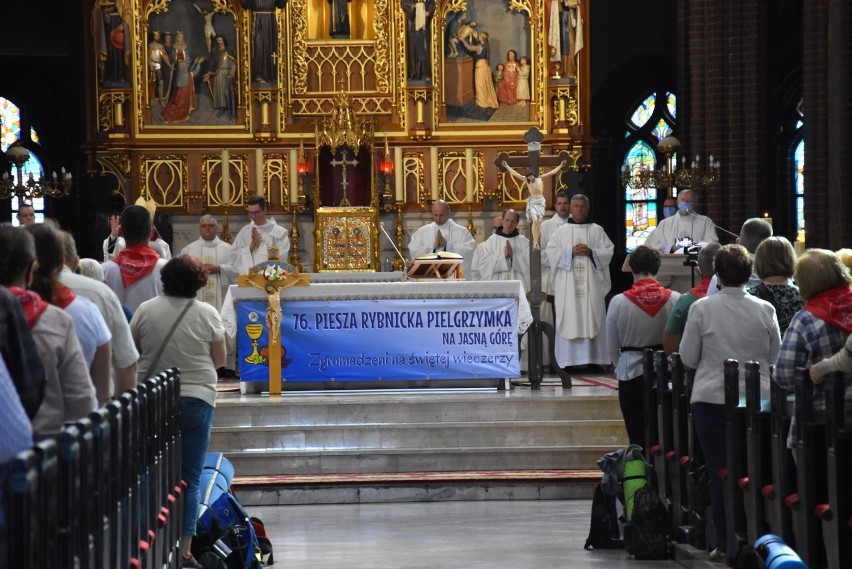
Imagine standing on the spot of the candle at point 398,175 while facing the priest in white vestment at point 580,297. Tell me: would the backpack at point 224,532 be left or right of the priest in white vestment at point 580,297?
right

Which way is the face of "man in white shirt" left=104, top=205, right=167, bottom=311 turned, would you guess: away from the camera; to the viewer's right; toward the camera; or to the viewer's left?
away from the camera

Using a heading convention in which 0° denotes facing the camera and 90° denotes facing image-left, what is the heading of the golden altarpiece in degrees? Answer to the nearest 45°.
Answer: approximately 0°

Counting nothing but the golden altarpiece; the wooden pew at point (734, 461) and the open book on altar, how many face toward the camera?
1

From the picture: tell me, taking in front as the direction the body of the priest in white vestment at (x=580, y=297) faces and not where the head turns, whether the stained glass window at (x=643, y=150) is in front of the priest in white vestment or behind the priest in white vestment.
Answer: behind

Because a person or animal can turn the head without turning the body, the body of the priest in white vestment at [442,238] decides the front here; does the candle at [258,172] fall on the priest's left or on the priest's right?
on the priest's right

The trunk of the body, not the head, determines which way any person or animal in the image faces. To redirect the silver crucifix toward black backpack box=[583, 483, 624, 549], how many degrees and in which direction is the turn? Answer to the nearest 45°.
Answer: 0° — it already faces it

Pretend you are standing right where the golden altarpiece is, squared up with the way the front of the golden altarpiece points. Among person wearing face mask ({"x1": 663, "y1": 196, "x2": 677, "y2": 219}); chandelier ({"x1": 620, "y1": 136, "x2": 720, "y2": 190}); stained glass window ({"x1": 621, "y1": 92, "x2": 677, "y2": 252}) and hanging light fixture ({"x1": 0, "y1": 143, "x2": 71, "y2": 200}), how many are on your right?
1

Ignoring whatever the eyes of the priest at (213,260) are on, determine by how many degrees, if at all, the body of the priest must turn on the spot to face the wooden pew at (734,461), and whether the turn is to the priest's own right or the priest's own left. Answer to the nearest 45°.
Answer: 0° — they already face it

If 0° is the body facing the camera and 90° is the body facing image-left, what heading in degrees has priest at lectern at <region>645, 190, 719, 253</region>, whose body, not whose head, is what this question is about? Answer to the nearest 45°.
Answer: approximately 0°

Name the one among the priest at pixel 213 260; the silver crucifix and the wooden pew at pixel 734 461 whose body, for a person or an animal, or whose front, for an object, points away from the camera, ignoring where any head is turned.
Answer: the wooden pew
